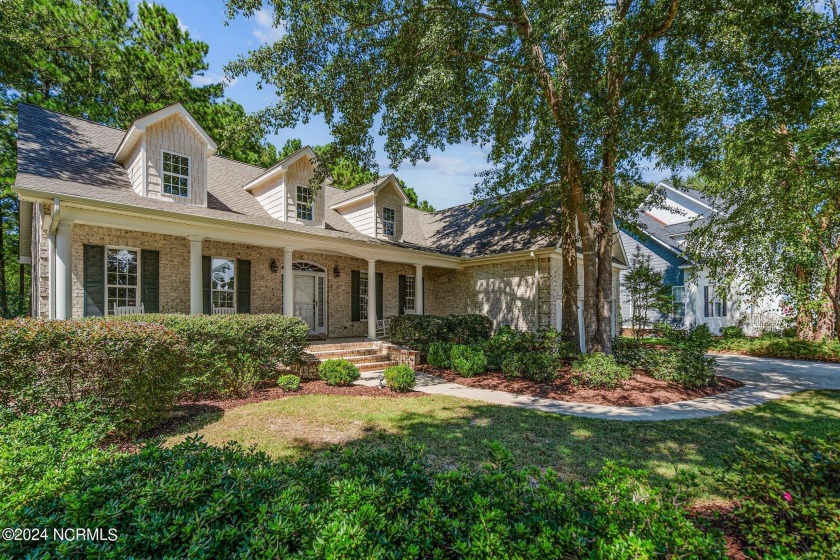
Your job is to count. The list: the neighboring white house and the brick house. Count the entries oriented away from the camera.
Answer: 0

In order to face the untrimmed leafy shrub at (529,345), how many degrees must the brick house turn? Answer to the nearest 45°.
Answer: approximately 45° to its left

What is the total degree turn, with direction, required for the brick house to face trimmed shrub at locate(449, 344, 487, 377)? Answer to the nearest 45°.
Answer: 0° — it already faces it

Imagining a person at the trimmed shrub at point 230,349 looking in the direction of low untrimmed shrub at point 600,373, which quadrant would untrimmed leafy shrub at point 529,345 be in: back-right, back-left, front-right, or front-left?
front-left

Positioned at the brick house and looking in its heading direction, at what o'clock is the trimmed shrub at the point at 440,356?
The trimmed shrub is roughly at 11 o'clock from the brick house.

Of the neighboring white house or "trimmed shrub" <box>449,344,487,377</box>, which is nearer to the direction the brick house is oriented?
the trimmed shrub
